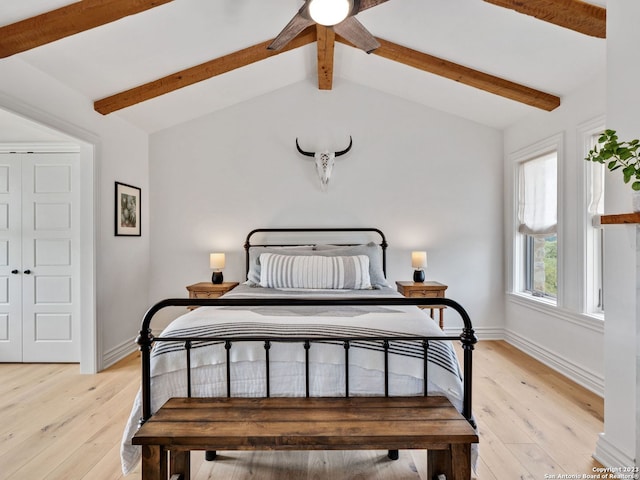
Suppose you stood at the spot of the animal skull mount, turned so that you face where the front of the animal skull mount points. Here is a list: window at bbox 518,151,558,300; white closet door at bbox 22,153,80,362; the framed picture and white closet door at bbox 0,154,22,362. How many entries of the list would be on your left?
1

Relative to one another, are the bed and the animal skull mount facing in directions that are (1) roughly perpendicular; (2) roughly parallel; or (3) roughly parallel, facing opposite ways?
roughly parallel

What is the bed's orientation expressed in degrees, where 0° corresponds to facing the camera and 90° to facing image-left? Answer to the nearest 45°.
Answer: approximately 0°

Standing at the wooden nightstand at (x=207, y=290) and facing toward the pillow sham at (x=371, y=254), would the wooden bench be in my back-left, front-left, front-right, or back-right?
front-right

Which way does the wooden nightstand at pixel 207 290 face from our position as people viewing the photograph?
facing the viewer

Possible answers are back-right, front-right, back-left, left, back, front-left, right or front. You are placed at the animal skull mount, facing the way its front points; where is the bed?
front

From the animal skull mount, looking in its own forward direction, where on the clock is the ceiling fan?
The ceiling fan is roughly at 12 o'clock from the animal skull mount.

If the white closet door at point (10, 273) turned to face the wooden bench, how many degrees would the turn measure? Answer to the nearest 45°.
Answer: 0° — it already faces it

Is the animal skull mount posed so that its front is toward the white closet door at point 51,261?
no

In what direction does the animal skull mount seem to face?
toward the camera

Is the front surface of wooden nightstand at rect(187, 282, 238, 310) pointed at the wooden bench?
yes

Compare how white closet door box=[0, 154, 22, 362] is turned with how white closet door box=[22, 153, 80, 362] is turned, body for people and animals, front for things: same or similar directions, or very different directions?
same or similar directions

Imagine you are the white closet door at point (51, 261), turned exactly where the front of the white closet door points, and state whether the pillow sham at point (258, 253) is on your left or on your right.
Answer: on your left

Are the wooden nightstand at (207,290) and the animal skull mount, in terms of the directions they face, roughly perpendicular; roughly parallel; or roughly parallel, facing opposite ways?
roughly parallel
